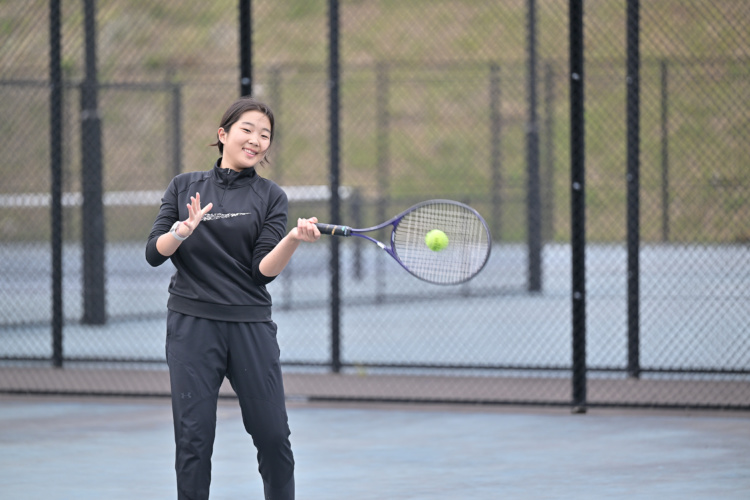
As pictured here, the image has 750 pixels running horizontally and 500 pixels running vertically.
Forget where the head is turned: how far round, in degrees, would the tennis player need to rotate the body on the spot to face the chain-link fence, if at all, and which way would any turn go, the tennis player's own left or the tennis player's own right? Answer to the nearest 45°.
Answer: approximately 180°

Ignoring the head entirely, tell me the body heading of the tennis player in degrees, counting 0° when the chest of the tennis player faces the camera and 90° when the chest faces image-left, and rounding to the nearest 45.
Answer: approximately 0°

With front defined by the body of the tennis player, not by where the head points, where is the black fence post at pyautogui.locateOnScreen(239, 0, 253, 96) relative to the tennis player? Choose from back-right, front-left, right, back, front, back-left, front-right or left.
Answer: back

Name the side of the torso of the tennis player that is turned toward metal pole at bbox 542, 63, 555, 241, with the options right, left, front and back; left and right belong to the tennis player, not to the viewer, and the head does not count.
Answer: back

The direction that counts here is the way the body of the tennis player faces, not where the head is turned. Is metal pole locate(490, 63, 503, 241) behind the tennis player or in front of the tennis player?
behind

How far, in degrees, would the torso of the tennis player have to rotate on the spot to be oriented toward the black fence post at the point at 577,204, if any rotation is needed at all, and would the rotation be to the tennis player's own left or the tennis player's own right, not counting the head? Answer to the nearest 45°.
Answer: approximately 135° to the tennis player's own left

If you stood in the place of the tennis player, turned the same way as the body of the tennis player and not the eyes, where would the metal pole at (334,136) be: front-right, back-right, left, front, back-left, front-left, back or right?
back

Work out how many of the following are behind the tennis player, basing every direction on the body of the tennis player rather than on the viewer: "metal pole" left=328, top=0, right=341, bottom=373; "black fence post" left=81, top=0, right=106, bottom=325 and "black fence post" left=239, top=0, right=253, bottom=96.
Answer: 3

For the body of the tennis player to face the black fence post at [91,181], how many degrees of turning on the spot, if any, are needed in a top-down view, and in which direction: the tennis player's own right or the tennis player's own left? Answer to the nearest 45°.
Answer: approximately 180°

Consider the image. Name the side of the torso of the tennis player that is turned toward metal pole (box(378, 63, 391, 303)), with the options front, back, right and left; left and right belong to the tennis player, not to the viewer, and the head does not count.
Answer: back

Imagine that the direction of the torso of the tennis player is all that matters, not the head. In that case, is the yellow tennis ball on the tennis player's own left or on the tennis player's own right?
on the tennis player's own left
